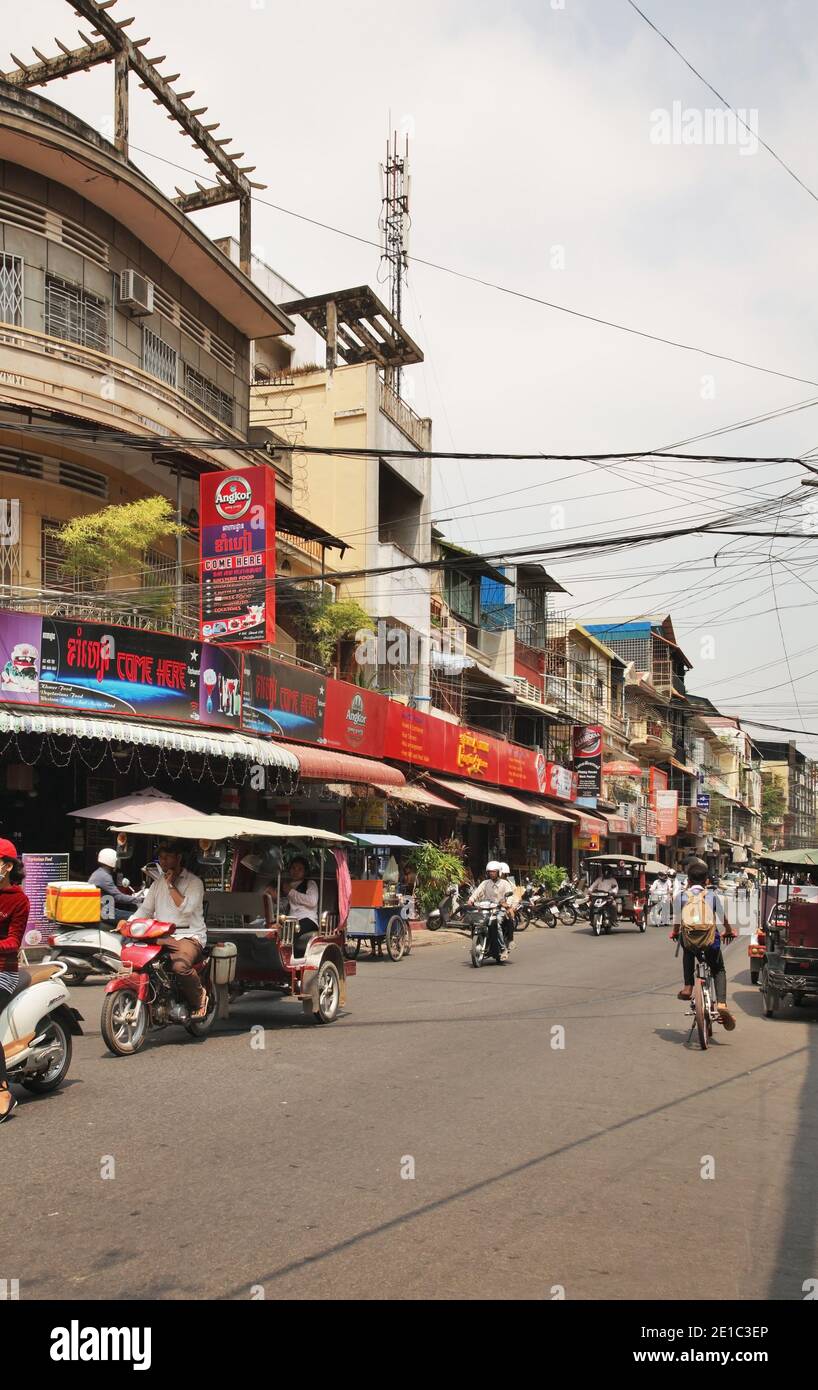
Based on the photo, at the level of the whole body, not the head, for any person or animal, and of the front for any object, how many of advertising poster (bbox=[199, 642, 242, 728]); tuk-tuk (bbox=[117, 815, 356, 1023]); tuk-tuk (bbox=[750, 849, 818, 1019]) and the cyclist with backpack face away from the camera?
2

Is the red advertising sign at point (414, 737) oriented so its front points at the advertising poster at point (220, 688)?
no

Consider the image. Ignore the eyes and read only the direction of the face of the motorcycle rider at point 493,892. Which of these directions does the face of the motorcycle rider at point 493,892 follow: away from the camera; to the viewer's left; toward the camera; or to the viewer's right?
toward the camera

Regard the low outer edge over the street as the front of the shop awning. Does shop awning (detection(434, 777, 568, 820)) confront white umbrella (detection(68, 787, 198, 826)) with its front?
no

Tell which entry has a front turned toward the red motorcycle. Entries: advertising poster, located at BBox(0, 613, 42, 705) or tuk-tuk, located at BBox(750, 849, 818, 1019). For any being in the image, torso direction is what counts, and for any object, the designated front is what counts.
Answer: the advertising poster

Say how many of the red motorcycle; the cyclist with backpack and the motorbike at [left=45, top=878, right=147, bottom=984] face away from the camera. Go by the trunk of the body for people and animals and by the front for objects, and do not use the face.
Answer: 1

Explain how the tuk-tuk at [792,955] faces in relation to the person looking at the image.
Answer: facing away from the viewer

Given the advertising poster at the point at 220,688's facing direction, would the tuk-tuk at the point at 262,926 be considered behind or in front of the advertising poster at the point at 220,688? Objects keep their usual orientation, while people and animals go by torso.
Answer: in front

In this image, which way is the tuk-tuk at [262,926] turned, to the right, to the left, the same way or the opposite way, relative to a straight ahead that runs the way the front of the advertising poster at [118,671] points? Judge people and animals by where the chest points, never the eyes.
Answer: to the right

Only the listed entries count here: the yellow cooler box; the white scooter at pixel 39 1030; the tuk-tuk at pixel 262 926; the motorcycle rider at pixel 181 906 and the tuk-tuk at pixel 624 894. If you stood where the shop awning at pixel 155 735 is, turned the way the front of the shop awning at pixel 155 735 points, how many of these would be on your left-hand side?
1

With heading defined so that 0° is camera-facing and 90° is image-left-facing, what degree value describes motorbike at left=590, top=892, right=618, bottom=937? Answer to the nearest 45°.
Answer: approximately 45°

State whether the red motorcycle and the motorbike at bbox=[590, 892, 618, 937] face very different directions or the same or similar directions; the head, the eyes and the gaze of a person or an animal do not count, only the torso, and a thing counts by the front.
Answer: same or similar directions

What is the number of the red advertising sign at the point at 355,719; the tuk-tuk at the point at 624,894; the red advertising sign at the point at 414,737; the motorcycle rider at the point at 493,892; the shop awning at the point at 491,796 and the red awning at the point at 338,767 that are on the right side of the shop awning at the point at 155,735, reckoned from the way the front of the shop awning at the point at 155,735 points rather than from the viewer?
0

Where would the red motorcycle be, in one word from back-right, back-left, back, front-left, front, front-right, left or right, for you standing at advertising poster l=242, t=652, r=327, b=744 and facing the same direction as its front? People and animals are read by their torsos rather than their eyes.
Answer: front-right

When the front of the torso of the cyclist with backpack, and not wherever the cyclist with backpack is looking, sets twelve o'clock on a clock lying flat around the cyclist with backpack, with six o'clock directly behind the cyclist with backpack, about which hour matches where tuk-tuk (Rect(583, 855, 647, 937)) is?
The tuk-tuk is roughly at 12 o'clock from the cyclist with backpack.

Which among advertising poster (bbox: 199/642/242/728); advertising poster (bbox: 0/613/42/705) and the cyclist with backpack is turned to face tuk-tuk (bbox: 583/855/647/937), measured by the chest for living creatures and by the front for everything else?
the cyclist with backpack

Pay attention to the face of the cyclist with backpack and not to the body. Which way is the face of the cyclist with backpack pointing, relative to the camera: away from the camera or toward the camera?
away from the camera
